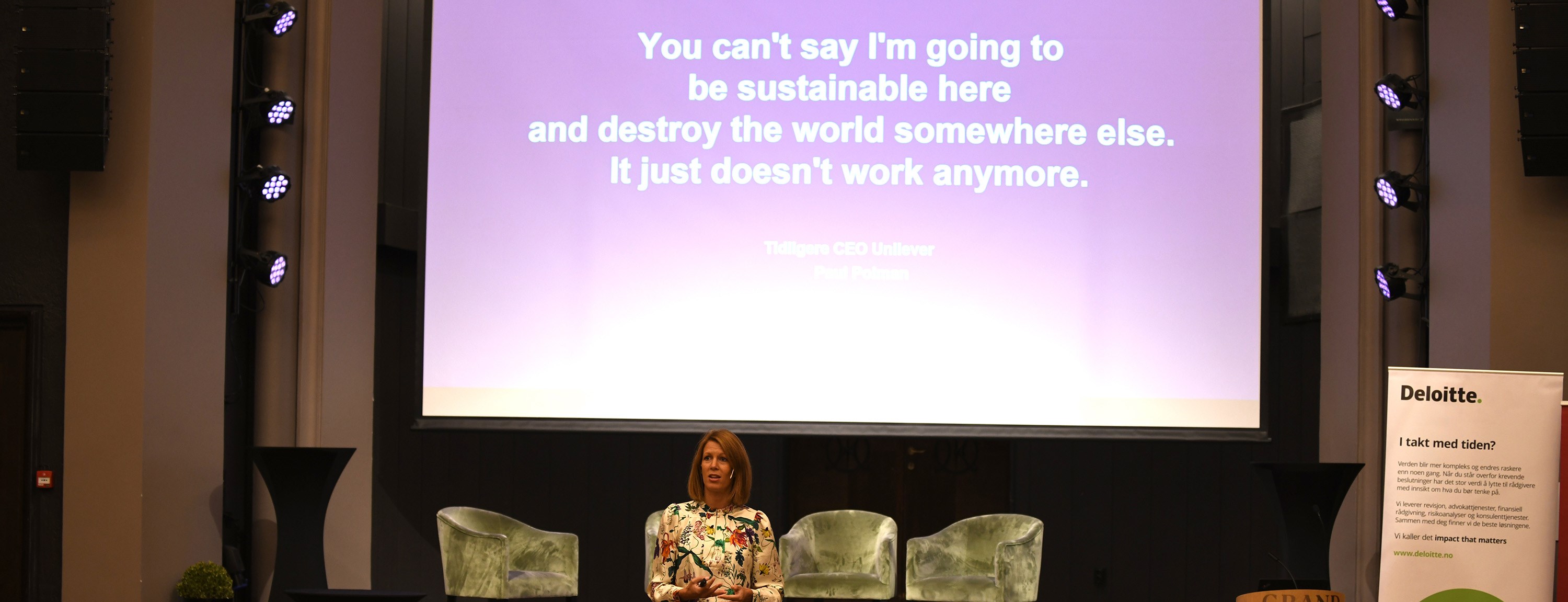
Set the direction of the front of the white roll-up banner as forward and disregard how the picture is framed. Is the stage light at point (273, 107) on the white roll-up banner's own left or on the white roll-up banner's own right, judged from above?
on the white roll-up banner's own right

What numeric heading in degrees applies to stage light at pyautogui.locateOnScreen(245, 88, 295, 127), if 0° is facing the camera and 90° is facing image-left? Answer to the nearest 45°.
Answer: approximately 315°

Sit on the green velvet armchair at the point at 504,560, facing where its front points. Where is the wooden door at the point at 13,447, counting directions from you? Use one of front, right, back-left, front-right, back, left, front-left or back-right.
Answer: back-right
